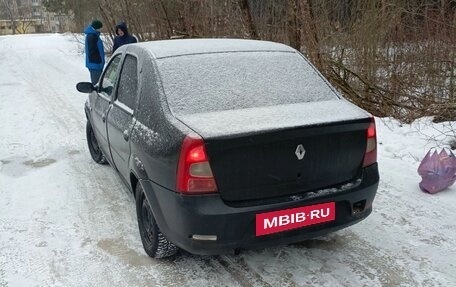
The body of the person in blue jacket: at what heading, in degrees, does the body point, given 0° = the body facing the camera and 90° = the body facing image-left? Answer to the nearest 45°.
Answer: approximately 270°

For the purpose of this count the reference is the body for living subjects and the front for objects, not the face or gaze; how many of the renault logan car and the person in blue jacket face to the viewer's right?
1

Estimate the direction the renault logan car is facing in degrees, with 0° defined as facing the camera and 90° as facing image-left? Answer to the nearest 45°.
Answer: approximately 135°

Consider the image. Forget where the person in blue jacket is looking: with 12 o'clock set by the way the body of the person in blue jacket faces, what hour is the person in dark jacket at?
The person in dark jacket is roughly at 11 o'clock from the person in blue jacket.
